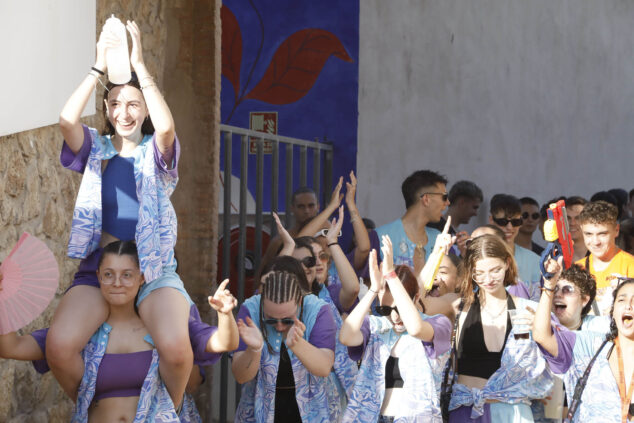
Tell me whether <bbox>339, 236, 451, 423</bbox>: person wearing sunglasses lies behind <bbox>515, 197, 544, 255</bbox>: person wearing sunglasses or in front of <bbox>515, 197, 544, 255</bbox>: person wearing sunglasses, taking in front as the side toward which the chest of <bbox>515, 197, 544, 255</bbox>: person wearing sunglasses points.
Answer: in front

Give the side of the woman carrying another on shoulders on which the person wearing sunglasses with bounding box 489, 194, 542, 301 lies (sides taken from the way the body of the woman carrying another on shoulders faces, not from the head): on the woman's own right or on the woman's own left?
on the woman's own left

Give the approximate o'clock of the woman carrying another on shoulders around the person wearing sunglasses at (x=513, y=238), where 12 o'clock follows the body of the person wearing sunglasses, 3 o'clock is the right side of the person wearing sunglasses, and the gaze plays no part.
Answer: The woman carrying another on shoulders is roughly at 1 o'clock from the person wearing sunglasses.

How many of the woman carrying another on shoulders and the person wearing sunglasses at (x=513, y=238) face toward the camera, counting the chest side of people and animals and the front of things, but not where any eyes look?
2

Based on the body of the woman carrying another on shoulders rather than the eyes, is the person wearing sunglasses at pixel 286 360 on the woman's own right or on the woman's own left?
on the woman's own left

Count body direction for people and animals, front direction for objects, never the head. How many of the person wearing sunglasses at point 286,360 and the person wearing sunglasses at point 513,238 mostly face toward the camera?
2

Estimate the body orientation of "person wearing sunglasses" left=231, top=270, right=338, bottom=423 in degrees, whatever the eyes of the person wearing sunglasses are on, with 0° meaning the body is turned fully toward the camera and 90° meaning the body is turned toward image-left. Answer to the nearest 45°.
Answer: approximately 0°

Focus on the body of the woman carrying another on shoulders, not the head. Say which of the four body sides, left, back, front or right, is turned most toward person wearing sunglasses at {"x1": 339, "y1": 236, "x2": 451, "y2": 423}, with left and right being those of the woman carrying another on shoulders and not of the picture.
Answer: left

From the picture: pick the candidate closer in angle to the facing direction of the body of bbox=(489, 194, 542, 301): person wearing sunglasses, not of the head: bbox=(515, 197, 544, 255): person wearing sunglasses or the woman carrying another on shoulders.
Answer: the woman carrying another on shoulders
